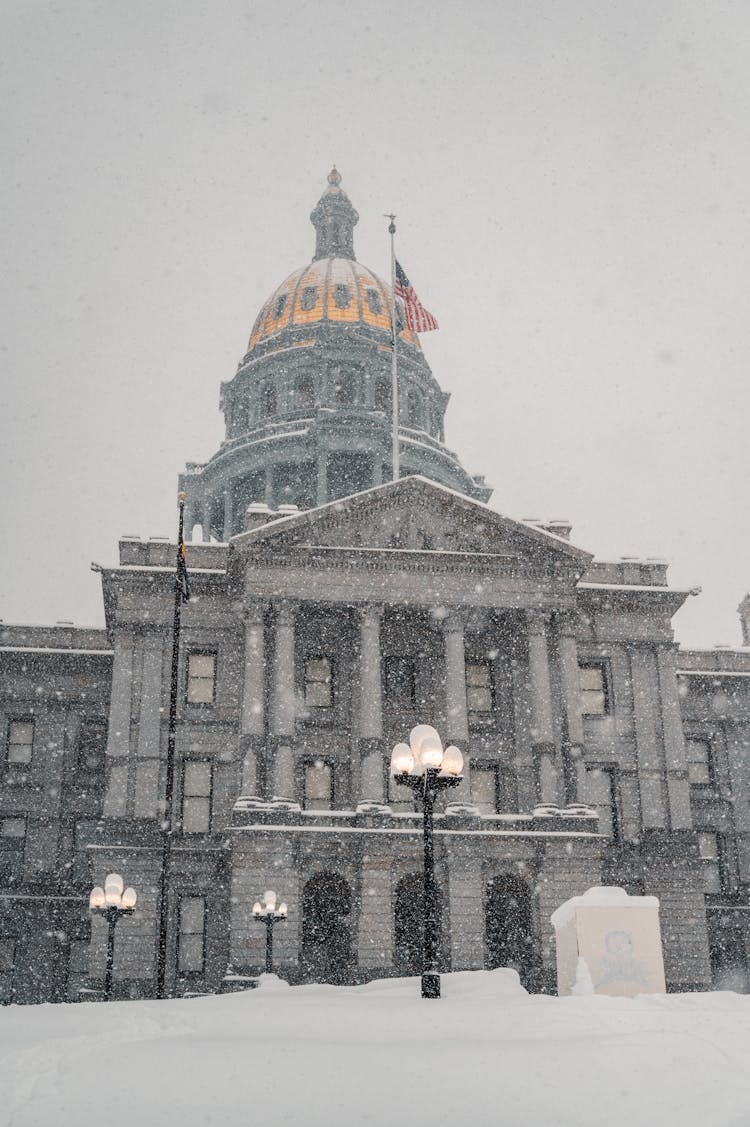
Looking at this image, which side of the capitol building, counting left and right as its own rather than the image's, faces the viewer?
front

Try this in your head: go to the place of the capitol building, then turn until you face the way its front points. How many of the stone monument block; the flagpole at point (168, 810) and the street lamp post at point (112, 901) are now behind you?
0

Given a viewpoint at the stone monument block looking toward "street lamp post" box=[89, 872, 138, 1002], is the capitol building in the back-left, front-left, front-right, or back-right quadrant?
front-right

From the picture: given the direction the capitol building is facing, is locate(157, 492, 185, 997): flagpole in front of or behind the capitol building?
in front

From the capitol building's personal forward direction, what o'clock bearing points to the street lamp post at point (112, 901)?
The street lamp post is roughly at 1 o'clock from the capitol building.

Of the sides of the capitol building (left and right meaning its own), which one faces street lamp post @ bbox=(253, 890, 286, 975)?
front

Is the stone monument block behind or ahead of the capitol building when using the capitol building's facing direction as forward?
ahead

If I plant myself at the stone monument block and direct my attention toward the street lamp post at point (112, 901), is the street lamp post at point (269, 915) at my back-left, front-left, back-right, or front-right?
front-right
